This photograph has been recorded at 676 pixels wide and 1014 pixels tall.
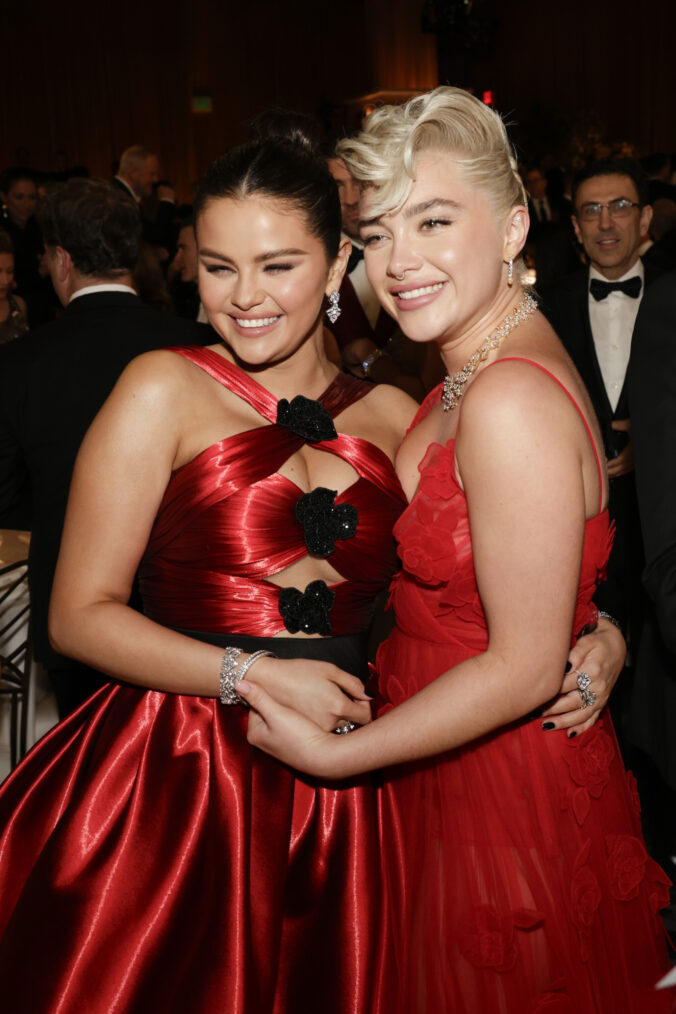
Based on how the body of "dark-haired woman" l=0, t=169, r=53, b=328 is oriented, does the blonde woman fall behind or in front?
in front

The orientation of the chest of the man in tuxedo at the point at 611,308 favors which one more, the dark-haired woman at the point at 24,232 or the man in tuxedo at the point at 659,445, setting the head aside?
the man in tuxedo

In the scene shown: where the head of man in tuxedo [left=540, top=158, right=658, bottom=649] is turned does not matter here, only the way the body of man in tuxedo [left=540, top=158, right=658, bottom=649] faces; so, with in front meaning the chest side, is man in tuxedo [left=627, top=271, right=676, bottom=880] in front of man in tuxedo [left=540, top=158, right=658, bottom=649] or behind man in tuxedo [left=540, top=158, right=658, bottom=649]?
in front

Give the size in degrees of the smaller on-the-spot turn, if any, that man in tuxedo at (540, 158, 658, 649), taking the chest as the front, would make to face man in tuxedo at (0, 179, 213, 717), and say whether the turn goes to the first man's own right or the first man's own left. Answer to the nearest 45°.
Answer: approximately 45° to the first man's own right

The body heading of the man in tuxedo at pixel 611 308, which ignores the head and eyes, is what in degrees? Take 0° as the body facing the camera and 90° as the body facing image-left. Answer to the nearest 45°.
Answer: approximately 0°

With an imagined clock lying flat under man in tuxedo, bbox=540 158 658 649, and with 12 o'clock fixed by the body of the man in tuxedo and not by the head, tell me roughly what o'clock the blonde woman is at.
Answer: The blonde woman is roughly at 12 o'clock from the man in tuxedo.

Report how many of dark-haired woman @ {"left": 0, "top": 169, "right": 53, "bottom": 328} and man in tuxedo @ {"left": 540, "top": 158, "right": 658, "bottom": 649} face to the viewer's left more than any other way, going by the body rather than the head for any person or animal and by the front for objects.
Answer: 0

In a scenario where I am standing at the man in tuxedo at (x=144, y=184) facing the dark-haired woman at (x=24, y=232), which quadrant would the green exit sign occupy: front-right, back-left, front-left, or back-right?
back-right
